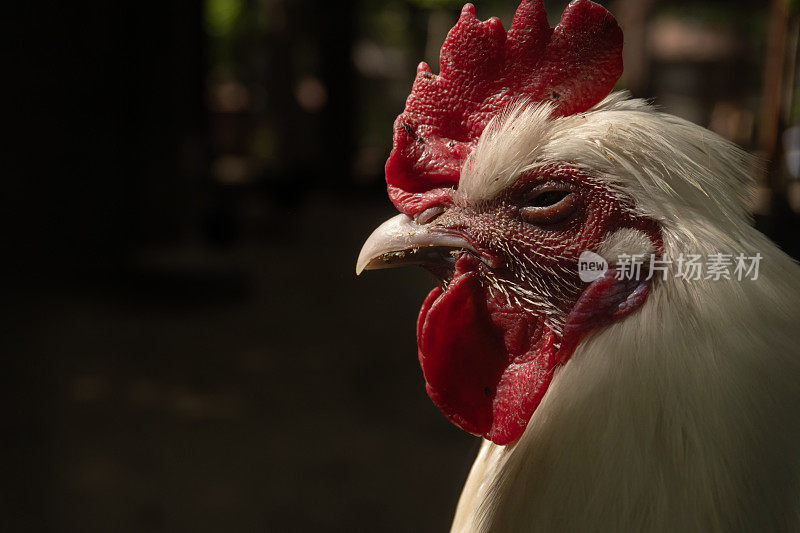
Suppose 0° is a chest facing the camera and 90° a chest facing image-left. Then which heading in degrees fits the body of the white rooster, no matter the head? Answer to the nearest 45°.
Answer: approximately 90°
